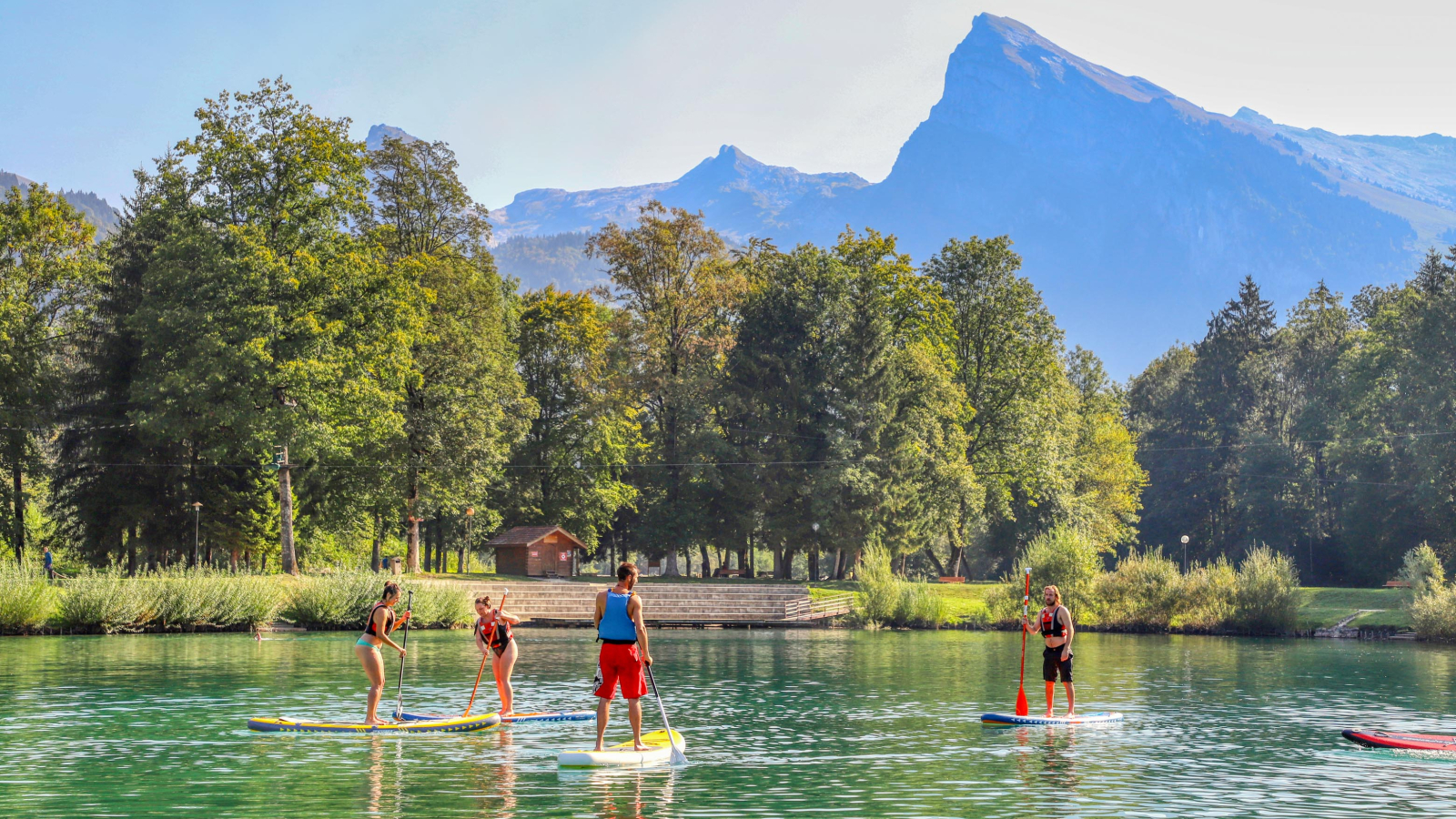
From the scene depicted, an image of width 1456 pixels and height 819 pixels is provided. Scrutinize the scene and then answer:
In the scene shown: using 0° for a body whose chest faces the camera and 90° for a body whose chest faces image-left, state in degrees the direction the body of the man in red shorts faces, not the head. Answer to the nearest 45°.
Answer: approximately 180°

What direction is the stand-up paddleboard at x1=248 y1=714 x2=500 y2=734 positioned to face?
to the viewer's right

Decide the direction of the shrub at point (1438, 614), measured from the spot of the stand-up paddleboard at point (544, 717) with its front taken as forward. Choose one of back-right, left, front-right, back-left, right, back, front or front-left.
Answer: back-right

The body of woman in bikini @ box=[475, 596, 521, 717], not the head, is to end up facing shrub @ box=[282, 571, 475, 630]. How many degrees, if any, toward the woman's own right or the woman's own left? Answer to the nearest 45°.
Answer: approximately 135° to the woman's own right

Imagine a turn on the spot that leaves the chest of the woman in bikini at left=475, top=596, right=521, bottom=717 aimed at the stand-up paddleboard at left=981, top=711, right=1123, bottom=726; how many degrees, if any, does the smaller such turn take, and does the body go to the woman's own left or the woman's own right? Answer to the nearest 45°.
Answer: approximately 135° to the woman's own left

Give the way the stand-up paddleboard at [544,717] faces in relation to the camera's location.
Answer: facing to the left of the viewer

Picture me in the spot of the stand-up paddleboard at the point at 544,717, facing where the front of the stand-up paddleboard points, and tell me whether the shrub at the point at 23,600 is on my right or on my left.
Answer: on my right

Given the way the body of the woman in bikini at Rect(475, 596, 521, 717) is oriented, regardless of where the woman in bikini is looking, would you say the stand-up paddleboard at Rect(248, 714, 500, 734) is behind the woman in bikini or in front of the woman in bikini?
in front

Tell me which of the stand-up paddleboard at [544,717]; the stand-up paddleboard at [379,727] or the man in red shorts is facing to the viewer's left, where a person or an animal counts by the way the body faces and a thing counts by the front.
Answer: the stand-up paddleboard at [544,717]

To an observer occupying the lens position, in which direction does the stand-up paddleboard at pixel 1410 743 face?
facing to the left of the viewer
